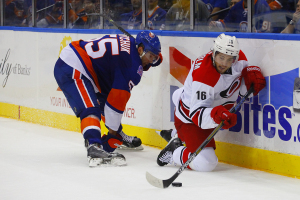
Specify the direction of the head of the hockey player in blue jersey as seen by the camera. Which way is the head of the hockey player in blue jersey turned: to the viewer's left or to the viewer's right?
to the viewer's right

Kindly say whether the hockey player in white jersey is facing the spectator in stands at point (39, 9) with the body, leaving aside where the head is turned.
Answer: no

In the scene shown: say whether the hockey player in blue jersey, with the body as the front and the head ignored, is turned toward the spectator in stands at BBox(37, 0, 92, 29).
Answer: no

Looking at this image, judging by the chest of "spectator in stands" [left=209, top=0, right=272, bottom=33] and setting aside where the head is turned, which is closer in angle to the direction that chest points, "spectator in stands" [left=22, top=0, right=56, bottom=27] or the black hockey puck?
the black hockey puck

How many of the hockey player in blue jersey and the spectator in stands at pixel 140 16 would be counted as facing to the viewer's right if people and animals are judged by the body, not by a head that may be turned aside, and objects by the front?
1

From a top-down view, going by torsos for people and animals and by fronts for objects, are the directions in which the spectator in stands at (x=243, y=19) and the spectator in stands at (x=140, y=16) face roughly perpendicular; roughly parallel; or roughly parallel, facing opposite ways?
roughly parallel

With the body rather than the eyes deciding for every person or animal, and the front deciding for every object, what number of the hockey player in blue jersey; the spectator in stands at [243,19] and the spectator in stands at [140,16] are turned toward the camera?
2

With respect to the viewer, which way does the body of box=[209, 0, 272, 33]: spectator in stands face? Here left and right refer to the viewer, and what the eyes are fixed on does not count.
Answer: facing the viewer

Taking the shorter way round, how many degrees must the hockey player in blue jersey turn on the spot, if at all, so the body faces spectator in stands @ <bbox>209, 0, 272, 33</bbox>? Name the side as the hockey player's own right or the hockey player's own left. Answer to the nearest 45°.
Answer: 0° — they already face them

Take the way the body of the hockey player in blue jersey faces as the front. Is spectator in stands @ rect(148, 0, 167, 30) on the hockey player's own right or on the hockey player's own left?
on the hockey player's own left

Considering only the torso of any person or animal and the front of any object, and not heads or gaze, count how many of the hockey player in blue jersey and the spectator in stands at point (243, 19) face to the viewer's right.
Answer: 1

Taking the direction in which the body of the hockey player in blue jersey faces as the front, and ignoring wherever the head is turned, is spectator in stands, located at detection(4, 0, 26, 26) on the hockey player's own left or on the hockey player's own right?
on the hockey player's own left

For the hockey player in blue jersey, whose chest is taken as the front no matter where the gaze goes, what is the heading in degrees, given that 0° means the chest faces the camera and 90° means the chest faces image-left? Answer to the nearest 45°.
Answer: approximately 270°

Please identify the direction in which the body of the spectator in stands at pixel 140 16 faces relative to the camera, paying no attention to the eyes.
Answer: toward the camera

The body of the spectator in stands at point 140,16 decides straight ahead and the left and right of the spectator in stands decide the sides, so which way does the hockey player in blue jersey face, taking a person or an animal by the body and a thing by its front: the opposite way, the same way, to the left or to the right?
to the left

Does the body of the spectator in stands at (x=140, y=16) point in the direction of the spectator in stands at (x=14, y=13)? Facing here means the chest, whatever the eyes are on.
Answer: no
